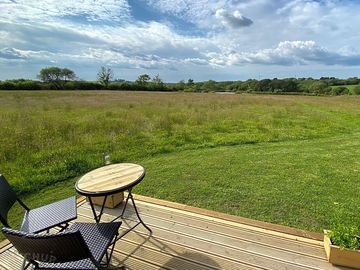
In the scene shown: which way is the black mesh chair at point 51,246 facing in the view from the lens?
facing away from the viewer and to the right of the viewer

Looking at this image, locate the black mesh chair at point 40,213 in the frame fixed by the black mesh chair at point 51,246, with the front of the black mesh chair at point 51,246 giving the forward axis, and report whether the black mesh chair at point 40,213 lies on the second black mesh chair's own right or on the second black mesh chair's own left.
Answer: on the second black mesh chair's own left

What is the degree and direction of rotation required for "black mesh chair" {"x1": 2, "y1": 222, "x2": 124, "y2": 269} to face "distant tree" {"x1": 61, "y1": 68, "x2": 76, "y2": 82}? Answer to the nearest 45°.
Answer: approximately 45° to its left

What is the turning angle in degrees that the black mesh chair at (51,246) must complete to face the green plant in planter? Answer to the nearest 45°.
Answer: approximately 45° to its right

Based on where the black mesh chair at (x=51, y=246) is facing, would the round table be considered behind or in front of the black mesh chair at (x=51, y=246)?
in front

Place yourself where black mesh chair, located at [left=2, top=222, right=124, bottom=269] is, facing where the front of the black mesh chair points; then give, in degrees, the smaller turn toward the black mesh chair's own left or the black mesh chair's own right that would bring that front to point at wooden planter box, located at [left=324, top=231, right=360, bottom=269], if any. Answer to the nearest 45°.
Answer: approximately 45° to the black mesh chair's own right

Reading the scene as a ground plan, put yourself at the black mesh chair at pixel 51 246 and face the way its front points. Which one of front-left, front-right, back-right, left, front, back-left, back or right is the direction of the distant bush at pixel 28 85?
front-left

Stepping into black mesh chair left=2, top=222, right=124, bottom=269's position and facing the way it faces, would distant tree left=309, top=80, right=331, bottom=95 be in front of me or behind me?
in front
